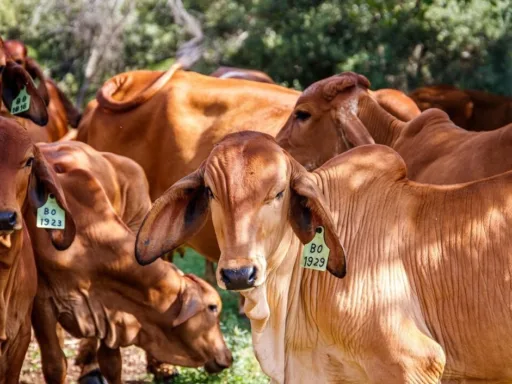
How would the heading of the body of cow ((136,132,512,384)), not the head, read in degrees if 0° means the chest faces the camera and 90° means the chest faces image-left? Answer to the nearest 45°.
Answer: approximately 45°

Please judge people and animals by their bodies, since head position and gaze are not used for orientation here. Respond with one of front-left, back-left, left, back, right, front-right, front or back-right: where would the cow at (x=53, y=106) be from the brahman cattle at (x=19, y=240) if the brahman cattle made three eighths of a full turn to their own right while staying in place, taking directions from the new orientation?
front-right

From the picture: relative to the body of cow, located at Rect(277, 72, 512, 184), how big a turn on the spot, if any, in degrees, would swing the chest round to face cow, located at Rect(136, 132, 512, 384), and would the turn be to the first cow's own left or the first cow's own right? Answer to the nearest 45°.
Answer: approximately 90° to the first cow's own left

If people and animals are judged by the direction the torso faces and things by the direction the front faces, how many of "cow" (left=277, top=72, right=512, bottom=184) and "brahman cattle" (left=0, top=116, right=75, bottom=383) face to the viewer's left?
1

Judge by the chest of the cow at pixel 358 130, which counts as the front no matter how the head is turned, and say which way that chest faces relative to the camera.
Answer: to the viewer's left

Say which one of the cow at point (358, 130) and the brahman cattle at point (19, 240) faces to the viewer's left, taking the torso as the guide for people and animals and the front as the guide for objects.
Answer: the cow

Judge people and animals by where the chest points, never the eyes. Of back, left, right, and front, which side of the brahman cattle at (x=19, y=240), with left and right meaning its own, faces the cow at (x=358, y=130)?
left
